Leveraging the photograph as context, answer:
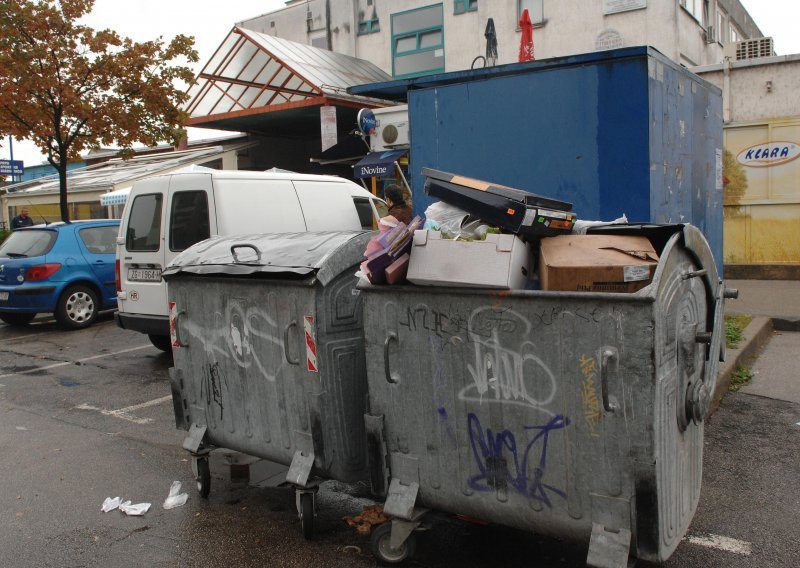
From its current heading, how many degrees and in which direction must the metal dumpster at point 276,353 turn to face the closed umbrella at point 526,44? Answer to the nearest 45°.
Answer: approximately 180°

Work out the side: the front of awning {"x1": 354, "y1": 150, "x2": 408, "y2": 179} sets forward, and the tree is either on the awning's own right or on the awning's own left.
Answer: on the awning's own right

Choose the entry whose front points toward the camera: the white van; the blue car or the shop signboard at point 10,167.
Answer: the shop signboard

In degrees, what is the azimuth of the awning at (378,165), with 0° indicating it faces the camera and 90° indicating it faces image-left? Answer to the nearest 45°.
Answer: approximately 45°

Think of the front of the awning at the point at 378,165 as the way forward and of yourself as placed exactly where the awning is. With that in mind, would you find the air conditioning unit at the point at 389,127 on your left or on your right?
on your left

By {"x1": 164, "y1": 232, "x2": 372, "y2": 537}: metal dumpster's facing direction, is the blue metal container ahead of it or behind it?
behind

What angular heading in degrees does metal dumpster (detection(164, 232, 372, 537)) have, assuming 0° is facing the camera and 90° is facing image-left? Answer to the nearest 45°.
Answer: approximately 45°

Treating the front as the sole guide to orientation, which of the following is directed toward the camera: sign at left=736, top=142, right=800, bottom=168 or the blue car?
the sign

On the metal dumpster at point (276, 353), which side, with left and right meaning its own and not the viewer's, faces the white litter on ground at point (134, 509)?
right

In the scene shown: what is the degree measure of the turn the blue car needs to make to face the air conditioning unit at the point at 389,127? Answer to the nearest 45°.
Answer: approximately 90° to its right

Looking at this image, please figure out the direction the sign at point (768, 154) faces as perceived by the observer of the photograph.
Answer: facing the viewer

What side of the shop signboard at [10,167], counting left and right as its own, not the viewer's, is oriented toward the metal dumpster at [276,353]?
front

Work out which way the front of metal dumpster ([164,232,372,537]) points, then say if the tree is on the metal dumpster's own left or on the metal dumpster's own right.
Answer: on the metal dumpster's own right

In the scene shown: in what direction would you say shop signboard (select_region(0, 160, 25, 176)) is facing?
toward the camera

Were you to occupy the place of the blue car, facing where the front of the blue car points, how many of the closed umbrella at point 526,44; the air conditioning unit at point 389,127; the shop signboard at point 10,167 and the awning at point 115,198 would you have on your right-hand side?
2

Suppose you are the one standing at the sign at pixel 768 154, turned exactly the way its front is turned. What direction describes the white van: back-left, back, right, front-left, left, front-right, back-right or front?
front-right

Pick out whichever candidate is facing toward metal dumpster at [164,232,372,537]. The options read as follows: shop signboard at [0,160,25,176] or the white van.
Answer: the shop signboard

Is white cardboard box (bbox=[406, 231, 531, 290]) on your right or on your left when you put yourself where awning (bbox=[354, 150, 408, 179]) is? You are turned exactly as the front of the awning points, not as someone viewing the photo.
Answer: on your left
